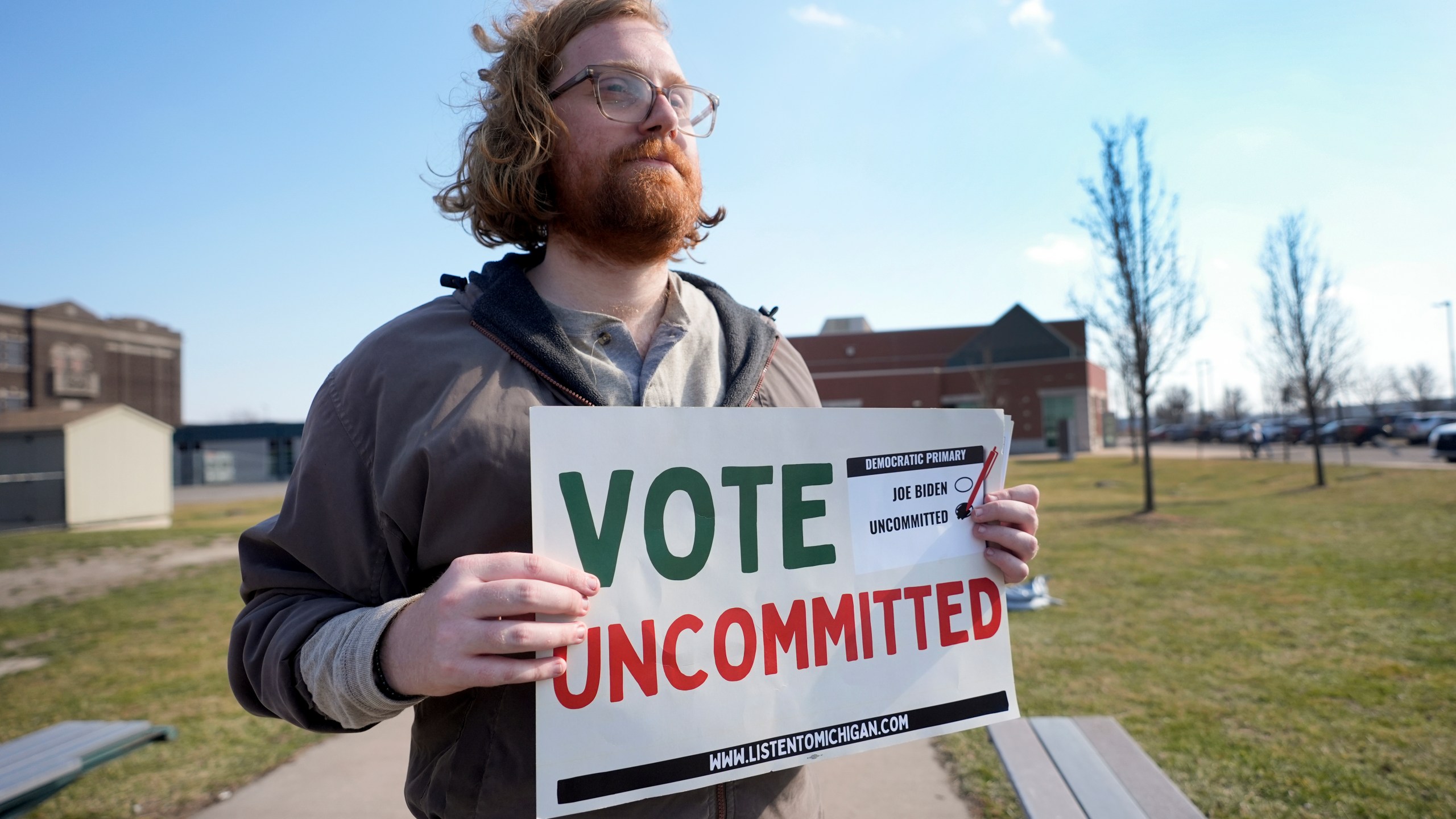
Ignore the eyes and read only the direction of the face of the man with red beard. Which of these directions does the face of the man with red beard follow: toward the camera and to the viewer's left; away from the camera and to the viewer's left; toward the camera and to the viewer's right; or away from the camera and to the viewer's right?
toward the camera and to the viewer's right

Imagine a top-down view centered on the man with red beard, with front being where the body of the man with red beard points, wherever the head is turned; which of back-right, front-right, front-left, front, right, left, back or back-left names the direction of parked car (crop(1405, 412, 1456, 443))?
left

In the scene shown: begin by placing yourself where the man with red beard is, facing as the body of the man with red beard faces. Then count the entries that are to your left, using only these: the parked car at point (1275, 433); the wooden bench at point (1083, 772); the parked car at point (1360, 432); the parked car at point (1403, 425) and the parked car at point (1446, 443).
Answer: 5

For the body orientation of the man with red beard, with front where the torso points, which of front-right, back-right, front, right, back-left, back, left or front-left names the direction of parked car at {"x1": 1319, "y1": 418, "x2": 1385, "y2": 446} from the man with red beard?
left

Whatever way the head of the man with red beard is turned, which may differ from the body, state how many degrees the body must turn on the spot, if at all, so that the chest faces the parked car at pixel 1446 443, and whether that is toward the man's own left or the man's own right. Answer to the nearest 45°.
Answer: approximately 90° to the man's own left

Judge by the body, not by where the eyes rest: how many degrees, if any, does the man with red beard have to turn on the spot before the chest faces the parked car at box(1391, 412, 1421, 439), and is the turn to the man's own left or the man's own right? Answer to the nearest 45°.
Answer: approximately 90° to the man's own left

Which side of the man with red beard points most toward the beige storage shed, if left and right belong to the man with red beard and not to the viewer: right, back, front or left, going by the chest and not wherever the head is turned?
back

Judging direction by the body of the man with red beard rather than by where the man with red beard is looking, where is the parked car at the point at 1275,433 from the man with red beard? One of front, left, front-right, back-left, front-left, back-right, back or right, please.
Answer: left

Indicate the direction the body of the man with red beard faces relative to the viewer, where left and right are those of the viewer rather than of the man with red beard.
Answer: facing the viewer and to the right of the viewer

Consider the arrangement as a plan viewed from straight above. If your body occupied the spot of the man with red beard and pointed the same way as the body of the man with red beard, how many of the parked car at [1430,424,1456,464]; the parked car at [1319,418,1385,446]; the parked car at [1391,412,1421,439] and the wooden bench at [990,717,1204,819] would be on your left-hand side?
4
